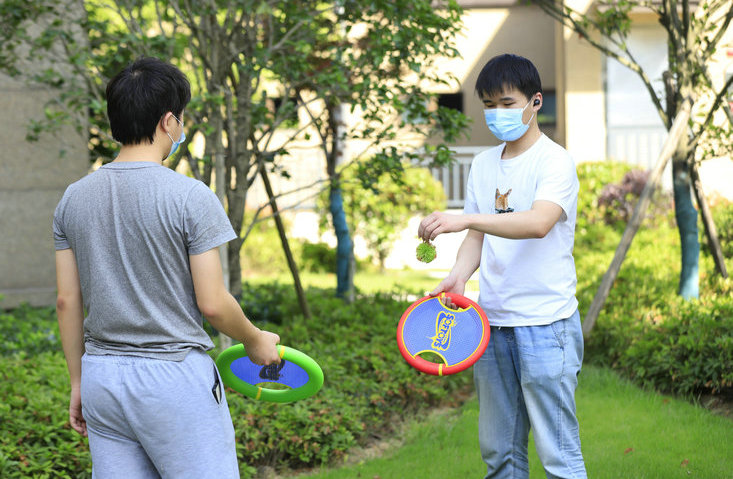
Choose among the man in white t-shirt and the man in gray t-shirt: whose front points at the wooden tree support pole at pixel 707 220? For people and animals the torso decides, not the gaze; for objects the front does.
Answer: the man in gray t-shirt

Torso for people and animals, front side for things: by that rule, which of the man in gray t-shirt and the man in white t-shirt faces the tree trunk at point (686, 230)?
the man in gray t-shirt

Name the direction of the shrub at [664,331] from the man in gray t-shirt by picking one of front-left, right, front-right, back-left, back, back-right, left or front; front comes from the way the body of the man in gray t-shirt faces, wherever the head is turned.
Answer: front

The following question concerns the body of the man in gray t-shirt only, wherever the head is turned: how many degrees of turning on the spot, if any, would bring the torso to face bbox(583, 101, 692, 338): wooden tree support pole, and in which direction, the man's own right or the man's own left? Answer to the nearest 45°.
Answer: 0° — they already face it

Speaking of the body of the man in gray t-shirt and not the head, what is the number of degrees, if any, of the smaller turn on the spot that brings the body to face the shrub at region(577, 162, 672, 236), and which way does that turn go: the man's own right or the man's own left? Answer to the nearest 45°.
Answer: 0° — they already face it

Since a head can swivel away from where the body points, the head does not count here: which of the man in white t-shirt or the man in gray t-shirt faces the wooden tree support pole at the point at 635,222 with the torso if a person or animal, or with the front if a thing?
the man in gray t-shirt

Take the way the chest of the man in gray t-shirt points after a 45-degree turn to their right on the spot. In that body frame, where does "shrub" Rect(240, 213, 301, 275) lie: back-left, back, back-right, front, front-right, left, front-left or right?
left

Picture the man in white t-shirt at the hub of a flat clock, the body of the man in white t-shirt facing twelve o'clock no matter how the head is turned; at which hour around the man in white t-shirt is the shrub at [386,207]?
The shrub is roughly at 4 o'clock from the man in white t-shirt.

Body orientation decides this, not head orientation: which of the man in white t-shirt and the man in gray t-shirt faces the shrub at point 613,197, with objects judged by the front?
the man in gray t-shirt

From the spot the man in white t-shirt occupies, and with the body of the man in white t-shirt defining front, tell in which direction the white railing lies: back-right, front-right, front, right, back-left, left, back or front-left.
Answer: back-right

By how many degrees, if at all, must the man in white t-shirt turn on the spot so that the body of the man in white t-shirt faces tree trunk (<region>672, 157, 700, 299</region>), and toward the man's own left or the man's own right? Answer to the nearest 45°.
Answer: approximately 135° to the man's own right

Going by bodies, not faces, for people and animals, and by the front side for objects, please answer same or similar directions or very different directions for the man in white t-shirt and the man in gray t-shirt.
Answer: very different directions

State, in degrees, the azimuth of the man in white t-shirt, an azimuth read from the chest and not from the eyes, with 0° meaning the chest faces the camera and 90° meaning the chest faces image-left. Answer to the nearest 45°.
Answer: approximately 45°

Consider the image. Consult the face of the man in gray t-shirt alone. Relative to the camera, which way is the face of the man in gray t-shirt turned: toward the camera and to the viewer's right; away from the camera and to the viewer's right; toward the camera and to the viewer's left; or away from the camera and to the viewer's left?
away from the camera and to the viewer's right

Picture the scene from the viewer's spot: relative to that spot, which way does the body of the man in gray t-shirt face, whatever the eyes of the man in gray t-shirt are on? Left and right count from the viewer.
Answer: facing away from the viewer and to the right of the viewer

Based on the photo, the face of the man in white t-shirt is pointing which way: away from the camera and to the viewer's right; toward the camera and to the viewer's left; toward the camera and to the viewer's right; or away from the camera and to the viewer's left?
toward the camera and to the viewer's left

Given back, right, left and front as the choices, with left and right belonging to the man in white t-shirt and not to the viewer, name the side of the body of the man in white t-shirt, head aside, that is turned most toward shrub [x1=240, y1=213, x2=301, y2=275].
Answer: right

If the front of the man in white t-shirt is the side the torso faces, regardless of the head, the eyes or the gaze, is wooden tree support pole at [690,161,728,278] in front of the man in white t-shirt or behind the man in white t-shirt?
behind
